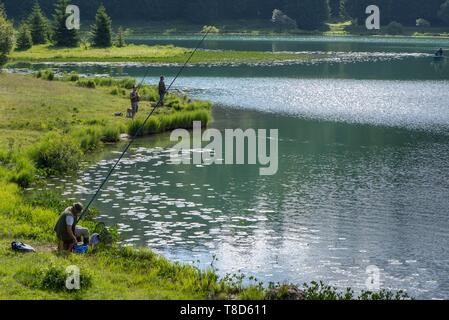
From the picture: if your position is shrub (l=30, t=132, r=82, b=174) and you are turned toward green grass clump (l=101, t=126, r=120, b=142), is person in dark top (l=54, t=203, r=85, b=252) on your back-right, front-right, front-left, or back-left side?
back-right

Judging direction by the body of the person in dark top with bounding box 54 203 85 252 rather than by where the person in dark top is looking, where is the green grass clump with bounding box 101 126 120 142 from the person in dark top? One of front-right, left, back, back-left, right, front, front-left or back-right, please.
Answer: left

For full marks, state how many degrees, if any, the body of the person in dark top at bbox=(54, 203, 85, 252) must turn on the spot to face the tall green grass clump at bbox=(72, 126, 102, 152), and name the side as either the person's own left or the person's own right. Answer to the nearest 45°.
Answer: approximately 90° to the person's own left

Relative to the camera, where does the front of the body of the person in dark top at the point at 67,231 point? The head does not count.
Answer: to the viewer's right

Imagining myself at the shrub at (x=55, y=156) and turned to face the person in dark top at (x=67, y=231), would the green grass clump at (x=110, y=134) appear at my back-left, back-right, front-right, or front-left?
back-left

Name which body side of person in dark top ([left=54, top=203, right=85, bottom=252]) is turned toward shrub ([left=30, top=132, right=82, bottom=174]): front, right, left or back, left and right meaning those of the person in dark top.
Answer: left

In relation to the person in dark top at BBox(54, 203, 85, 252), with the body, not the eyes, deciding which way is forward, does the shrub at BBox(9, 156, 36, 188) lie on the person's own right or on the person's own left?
on the person's own left

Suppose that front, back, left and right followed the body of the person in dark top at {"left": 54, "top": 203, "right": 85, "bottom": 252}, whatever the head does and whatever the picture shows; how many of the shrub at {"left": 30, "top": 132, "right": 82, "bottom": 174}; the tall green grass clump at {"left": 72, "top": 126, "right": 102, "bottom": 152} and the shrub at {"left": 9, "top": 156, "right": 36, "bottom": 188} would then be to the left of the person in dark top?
3
